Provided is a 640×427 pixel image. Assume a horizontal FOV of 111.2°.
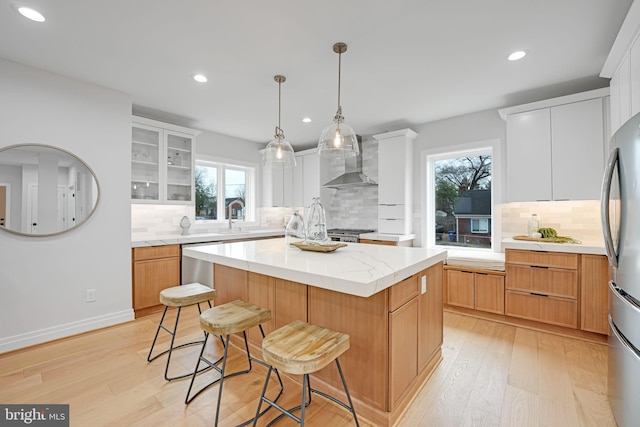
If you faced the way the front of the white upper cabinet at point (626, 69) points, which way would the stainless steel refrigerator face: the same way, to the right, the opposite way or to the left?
the same way

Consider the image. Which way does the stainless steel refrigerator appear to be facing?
to the viewer's left

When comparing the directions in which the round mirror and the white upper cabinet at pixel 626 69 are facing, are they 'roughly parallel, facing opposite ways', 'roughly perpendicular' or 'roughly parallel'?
roughly parallel, facing opposite ways

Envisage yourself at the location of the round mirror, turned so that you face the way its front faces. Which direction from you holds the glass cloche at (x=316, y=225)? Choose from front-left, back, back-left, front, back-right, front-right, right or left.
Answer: front-left

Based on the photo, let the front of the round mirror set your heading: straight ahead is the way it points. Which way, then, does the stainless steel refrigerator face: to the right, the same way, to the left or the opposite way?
the opposite way

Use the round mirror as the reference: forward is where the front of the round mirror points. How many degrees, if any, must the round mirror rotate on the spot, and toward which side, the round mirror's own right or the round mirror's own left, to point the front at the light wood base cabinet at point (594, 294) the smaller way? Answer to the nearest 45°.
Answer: approximately 45° to the round mirror's own left

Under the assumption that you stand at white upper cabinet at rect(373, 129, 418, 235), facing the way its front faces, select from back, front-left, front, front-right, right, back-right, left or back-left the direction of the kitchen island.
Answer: front-left

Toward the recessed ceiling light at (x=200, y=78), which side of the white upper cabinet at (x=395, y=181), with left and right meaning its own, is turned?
front

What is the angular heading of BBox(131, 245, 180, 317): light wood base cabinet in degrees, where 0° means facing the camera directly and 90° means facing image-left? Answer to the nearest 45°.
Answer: approximately 315°

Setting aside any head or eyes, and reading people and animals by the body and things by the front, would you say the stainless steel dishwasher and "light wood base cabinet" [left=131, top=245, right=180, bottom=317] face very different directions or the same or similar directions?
same or similar directions

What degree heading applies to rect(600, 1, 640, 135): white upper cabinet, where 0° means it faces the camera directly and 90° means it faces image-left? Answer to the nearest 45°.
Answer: approximately 90°

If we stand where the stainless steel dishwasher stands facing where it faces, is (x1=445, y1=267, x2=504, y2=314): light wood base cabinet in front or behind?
in front

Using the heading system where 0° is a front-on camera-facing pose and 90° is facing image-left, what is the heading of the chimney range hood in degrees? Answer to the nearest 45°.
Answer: approximately 45°
